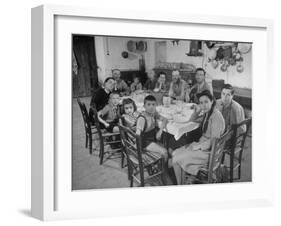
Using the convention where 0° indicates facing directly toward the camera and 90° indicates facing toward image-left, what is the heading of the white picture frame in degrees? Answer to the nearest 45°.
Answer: approximately 315°
